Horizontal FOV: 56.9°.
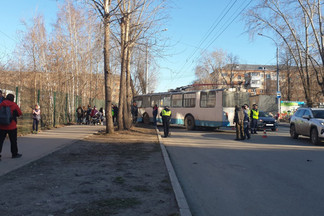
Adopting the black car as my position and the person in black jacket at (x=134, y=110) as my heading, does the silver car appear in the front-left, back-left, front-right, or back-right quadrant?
back-left

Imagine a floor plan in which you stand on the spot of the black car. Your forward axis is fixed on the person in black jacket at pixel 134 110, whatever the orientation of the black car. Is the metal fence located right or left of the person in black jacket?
left

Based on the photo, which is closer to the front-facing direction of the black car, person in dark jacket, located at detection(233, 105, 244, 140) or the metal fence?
the person in dark jacket

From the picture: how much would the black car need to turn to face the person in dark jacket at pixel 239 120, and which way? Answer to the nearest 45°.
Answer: approximately 45° to its right

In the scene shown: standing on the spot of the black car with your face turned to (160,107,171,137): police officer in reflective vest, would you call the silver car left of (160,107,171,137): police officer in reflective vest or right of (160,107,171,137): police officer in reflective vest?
left

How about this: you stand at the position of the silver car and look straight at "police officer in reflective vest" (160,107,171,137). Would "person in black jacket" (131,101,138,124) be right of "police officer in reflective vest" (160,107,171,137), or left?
right
